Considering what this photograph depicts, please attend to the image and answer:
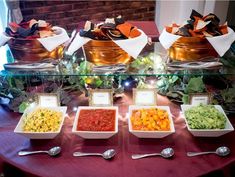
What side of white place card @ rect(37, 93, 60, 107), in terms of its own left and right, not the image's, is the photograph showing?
front

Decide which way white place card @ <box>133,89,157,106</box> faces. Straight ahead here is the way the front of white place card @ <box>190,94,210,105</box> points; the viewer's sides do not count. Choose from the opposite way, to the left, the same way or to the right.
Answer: the same way

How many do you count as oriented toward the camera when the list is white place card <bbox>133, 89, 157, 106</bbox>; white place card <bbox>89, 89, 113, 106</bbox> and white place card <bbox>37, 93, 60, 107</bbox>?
3

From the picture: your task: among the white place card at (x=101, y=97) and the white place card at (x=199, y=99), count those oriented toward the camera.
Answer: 2

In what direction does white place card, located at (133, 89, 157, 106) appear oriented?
toward the camera

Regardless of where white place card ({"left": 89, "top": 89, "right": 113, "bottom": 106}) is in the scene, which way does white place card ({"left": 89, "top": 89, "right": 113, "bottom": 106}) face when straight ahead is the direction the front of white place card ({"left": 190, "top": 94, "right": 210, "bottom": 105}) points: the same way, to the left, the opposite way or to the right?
the same way

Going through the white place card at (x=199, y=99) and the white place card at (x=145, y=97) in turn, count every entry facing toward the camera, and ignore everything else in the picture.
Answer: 2

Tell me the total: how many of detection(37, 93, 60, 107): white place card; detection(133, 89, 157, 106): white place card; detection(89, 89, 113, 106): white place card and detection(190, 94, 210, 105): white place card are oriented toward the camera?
4

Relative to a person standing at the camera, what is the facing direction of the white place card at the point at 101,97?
facing the viewer

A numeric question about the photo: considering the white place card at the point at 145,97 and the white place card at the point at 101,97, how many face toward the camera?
2
